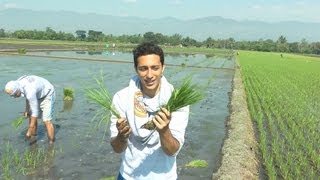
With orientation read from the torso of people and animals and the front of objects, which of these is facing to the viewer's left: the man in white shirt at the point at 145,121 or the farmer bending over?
the farmer bending over

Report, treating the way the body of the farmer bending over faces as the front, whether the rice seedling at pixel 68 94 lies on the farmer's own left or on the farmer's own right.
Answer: on the farmer's own right

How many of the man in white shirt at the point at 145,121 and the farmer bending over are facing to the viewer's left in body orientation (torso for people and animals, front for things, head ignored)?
1

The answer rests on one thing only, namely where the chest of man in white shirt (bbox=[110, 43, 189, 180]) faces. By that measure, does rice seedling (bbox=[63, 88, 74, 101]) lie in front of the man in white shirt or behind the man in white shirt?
behind

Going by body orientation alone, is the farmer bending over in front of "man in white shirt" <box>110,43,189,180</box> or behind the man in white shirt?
behind

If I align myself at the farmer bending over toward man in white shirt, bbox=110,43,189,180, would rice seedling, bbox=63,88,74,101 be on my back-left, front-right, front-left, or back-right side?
back-left

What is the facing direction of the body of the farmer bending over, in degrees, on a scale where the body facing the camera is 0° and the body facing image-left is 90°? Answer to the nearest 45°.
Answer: approximately 90°

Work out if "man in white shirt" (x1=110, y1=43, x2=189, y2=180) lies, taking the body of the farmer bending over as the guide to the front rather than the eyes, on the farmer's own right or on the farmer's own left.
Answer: on the farmer's own left

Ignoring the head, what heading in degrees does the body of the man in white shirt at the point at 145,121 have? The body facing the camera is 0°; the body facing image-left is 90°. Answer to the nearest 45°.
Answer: approximately 0°
